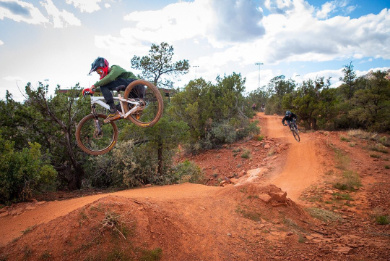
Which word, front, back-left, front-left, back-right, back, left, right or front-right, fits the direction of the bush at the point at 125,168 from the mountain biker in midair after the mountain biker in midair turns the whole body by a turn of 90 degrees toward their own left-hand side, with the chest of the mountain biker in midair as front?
back

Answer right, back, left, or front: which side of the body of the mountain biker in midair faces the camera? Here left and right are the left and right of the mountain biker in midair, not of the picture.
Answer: left

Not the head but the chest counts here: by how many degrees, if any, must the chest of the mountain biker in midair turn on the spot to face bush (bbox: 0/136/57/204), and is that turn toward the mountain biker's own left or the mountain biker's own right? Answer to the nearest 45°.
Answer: approximately 45° to the mountain biker's own right

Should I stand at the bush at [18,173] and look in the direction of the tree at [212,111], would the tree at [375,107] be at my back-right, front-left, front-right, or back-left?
front-right

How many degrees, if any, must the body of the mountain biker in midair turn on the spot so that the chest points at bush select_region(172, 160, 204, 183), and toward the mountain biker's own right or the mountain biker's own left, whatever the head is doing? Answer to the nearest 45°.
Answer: approximately 135° to the mountain biker's own right

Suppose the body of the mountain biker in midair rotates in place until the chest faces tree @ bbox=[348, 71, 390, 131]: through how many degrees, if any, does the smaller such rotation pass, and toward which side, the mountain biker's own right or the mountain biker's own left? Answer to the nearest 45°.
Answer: approximately 135° to the mountain biker's own right

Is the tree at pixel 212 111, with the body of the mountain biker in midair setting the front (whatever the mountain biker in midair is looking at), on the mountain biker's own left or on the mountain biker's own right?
on the mountain biker's own right

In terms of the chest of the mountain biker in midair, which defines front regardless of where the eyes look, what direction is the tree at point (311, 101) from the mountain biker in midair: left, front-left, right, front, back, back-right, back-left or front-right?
back-right

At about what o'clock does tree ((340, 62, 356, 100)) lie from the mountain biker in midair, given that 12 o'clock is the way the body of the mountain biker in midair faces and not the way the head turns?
The tree is roughly at 5 o'clock from the mountain biker in midair.
